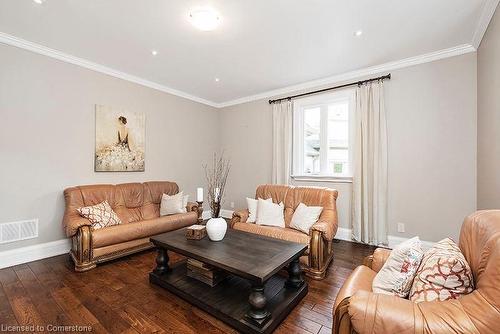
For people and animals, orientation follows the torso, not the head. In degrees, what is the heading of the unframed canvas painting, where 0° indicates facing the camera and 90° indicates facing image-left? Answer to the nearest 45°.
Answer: approximately 315°

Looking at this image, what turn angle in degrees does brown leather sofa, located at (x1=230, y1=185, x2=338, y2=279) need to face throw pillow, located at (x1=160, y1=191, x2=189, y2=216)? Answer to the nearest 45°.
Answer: approximately 45° to its right

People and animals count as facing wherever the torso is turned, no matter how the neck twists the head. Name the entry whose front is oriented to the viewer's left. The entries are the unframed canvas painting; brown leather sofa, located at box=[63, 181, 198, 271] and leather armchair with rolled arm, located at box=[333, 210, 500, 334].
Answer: the leather armchair with rolled arm

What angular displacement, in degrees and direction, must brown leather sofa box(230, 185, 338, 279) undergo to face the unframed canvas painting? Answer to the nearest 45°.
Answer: approximately 45° to its right

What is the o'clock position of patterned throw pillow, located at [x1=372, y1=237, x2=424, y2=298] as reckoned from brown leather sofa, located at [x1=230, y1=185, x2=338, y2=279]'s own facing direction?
The patterned throw pillow is roughly at 10 o'clock from the brown leather sofa.

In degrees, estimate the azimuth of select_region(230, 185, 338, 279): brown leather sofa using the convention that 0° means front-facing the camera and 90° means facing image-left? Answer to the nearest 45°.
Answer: approximately 45°

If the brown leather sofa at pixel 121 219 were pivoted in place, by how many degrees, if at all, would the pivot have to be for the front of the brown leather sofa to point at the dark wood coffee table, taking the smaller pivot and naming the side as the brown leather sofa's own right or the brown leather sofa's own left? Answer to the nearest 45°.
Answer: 0° — it already faces it

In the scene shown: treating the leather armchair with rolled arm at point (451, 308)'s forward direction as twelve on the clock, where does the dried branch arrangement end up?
The dried branch arrangement is roughly at 1 o'clock from the leather armchair with rolled arm.

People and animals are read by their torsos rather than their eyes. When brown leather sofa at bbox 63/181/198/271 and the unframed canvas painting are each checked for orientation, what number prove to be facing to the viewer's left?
0

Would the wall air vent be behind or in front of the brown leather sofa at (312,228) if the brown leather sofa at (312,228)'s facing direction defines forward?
in front

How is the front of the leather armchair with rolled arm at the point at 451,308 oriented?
to the viewer's left

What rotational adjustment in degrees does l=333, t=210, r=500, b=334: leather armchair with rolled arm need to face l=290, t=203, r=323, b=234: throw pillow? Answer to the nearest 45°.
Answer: approximately 45° to its right

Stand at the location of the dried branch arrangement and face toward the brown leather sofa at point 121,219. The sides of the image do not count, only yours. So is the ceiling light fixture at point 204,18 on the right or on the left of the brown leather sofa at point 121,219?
left
